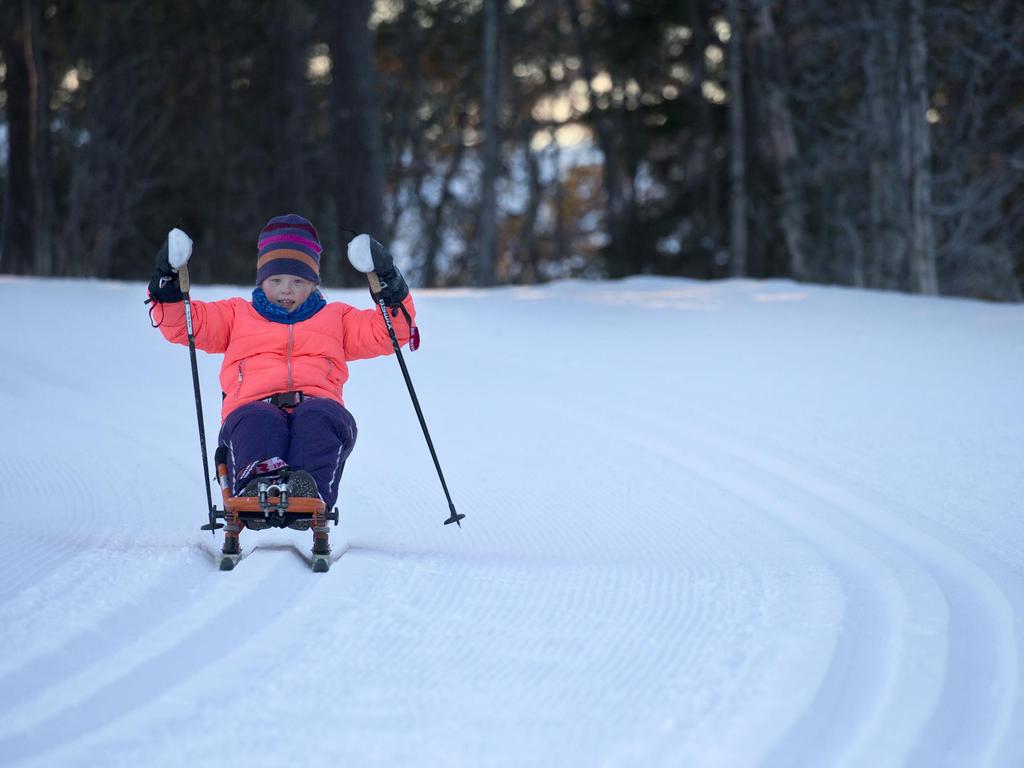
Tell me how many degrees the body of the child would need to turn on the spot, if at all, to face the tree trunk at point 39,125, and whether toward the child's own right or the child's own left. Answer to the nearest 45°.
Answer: approximately 180°

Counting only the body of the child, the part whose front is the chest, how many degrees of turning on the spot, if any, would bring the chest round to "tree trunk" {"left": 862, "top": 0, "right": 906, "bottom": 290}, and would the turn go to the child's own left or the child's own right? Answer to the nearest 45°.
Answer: approximately 135° to the child's own left

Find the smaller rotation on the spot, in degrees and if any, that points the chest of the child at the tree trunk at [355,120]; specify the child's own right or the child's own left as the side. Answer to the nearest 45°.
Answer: approximately 180°

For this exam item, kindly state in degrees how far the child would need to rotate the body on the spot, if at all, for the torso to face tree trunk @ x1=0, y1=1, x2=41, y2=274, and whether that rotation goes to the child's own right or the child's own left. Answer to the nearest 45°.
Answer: approximately 180°

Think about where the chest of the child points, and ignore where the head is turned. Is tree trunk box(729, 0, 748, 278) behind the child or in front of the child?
behind

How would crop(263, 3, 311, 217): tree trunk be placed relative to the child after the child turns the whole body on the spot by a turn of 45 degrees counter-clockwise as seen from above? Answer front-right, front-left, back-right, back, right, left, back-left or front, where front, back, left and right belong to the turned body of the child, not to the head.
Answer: back-left

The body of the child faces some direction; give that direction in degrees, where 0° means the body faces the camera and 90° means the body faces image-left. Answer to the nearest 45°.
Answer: approximately 0°

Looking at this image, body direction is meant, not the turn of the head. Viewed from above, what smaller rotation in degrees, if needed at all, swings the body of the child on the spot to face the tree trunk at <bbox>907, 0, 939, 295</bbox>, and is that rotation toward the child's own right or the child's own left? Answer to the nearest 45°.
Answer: approximately 135° to the child's own left

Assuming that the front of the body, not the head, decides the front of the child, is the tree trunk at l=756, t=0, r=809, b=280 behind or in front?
behind

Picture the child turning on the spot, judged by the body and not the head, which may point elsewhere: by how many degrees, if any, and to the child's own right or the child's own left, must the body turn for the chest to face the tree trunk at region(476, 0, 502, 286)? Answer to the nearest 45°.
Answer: approximately 180°

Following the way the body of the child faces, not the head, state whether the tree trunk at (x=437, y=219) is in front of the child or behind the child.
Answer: behind
